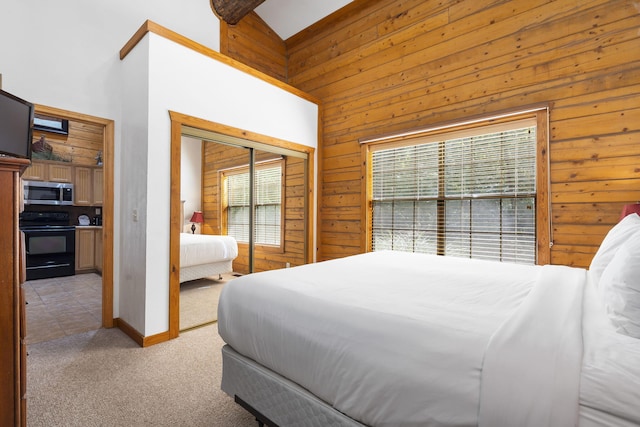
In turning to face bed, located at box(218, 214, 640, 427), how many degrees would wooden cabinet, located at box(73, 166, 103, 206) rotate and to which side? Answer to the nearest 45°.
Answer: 0° — it already faces it

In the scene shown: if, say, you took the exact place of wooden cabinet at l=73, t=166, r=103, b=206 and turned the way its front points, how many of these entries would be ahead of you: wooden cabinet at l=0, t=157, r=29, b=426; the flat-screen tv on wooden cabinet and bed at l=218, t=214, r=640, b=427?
3

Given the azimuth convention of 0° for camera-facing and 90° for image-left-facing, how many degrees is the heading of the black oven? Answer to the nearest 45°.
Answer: approximately 0°

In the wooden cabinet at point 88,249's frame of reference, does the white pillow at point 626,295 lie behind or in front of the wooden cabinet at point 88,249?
in front

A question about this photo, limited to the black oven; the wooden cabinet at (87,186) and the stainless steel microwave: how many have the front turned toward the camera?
3

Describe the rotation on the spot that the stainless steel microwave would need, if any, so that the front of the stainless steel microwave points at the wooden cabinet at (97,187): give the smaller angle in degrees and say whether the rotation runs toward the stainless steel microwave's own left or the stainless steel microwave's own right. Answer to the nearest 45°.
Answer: approximately 90° to the stainless steel microwave's own left

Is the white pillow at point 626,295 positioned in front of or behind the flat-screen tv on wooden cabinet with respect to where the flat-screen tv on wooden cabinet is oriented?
in front

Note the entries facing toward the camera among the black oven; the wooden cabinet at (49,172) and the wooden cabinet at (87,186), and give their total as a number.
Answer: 3
